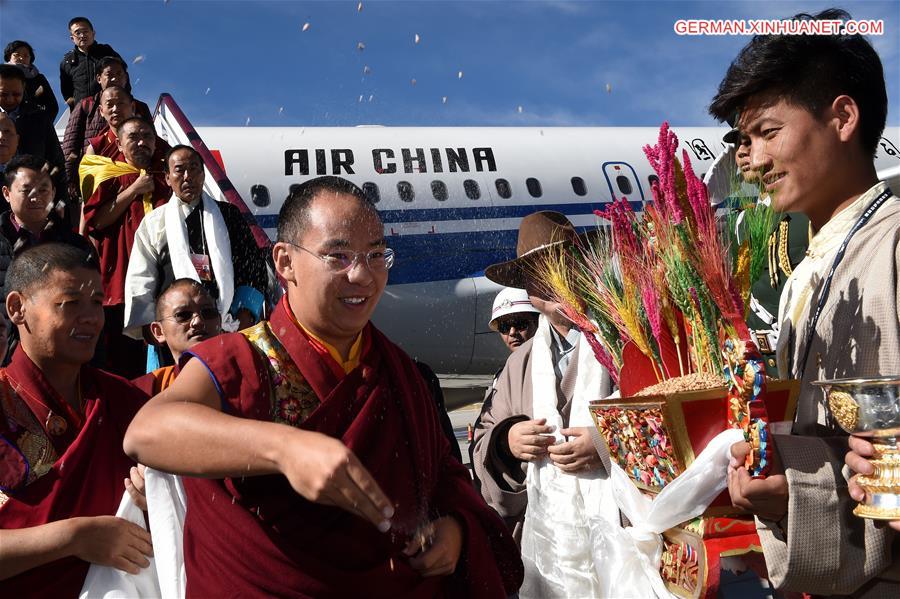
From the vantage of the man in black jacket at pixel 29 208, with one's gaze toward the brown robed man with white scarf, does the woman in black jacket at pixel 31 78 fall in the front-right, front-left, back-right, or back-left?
back-left

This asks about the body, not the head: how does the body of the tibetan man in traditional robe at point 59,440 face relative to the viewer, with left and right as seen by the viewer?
facing the viewer and to the right of the viewer

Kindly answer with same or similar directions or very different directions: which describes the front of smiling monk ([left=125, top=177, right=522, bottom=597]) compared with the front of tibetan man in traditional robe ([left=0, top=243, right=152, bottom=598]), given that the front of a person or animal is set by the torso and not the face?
same or similar directions

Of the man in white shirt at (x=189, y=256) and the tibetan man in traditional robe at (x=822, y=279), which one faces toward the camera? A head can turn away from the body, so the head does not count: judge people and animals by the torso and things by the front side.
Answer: the man in white shirt

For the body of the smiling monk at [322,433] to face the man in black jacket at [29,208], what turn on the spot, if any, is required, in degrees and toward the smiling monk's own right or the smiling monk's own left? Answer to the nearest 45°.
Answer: approximately 180°

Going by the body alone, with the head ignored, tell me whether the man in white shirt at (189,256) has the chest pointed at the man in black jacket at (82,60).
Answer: no

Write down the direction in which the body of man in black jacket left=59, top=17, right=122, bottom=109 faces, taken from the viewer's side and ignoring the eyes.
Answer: toward the camera

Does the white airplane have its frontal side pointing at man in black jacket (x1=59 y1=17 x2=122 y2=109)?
no

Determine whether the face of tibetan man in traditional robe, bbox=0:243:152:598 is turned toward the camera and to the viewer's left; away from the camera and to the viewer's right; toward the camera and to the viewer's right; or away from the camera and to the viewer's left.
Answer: toward the camera and to the viewer's right

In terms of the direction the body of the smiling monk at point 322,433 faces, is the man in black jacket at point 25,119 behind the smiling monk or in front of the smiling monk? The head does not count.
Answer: behind

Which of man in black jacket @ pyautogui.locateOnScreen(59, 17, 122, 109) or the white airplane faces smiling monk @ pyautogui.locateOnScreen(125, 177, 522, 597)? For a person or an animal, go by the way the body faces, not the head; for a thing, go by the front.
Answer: the man in black jacket

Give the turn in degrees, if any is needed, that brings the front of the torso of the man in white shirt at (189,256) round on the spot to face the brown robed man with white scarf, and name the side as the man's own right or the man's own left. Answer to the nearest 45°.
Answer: approximately 45° to the man's own left

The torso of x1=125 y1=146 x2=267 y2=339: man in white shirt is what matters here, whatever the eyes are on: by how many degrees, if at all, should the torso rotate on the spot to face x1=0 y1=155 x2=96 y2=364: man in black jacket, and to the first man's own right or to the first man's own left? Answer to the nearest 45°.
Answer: approximately 90° to the first man's own right

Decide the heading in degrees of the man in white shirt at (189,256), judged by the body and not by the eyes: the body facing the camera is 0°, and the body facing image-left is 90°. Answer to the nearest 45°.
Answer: approximately 0°

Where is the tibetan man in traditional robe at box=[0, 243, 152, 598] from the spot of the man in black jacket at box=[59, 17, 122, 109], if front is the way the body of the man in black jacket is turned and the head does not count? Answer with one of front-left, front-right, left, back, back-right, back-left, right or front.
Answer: front
